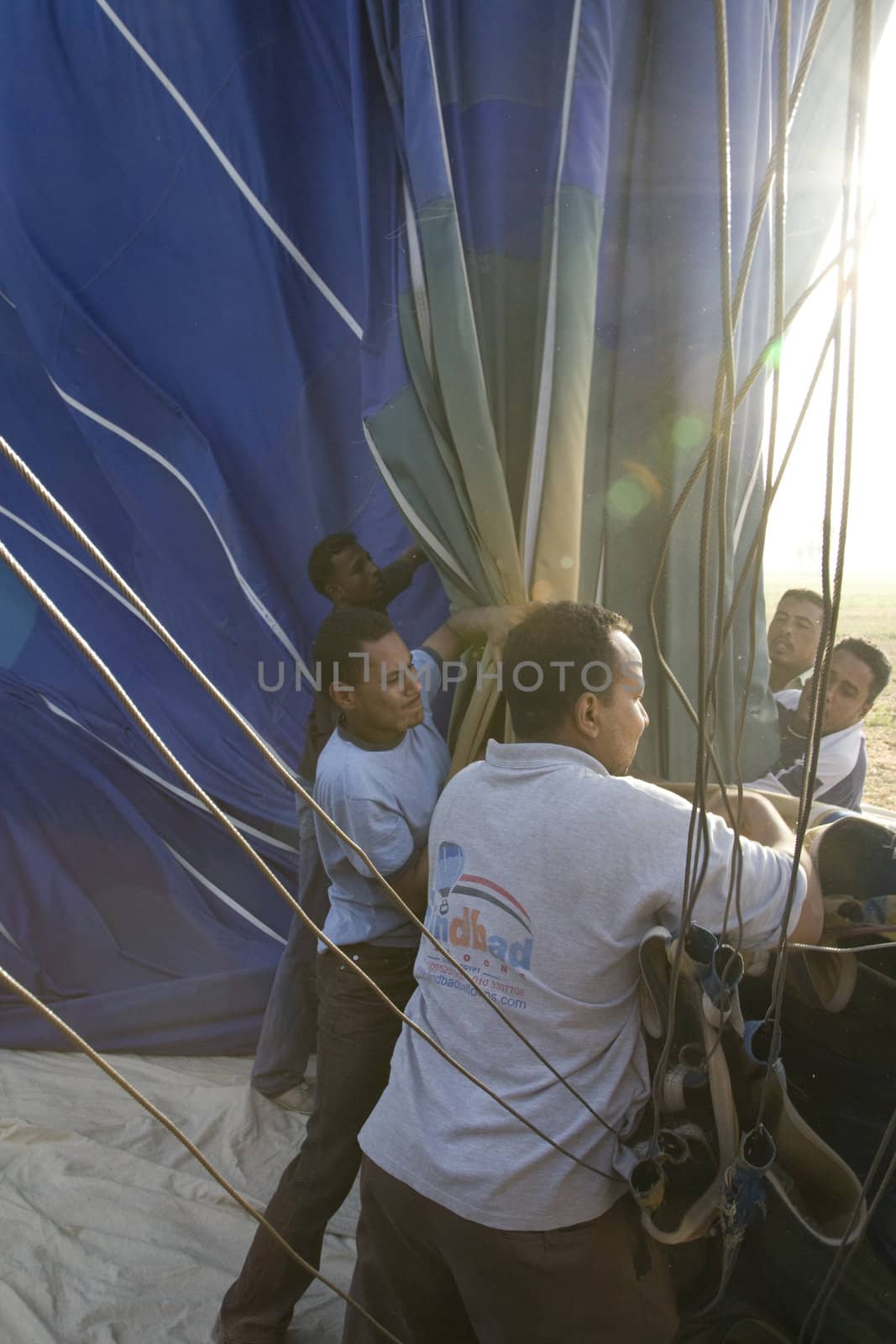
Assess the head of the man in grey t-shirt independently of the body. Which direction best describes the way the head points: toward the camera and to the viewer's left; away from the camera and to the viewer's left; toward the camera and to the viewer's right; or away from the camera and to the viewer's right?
away from the camera and to the viewer's right

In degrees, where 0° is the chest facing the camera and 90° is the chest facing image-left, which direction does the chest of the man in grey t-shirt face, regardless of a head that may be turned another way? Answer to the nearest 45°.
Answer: approximately 225°

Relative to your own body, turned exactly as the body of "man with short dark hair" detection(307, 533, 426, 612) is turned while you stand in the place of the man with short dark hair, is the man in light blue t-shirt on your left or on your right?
on your right

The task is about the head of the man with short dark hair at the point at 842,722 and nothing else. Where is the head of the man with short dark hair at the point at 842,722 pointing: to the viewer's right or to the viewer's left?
to the viewer's left

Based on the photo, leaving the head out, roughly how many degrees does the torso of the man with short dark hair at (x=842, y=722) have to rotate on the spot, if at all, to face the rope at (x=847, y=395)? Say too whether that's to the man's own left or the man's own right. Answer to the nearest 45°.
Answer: approximately 45° to the man's own left

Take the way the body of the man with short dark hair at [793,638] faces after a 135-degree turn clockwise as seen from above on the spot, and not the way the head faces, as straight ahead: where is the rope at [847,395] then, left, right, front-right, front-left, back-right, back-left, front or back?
back

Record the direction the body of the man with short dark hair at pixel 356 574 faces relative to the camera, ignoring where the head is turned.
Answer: to the viewer's right

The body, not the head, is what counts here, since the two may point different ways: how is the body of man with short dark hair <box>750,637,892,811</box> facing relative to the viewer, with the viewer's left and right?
facing the viewer and to the left of the viewer

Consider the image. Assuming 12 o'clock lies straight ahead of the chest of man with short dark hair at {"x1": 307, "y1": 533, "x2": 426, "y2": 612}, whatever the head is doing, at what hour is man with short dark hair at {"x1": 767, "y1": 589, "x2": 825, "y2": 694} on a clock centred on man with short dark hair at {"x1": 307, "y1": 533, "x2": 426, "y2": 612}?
man with short dark hair at {"x1": 767, "y1": 589, "x2": 825, "y2": 694} is roughly at 12 o'clock from man with short dark hair at {"x1": 307, "y1": 533, "x2": 426, "y2": 612}.

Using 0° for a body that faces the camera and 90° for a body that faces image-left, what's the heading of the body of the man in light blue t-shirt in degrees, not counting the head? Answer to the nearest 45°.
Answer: approximately 315°

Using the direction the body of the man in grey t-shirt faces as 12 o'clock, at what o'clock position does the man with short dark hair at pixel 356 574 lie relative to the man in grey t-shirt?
The man with short dark hair is roughly at 10 o'clock from the man in grey t-shirt.

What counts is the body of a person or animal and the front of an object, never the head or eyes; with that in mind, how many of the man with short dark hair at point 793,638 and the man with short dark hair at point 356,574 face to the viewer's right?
1

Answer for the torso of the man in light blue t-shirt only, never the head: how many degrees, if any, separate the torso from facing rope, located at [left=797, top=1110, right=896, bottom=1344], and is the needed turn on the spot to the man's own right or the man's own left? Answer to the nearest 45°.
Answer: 0° — they already face it

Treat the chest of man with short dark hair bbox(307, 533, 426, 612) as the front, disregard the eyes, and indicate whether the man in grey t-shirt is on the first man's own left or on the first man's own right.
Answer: on the first man's own right

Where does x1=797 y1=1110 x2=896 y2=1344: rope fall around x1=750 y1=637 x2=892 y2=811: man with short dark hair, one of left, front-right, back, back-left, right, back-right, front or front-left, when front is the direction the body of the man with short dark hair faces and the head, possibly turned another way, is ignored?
front-left
